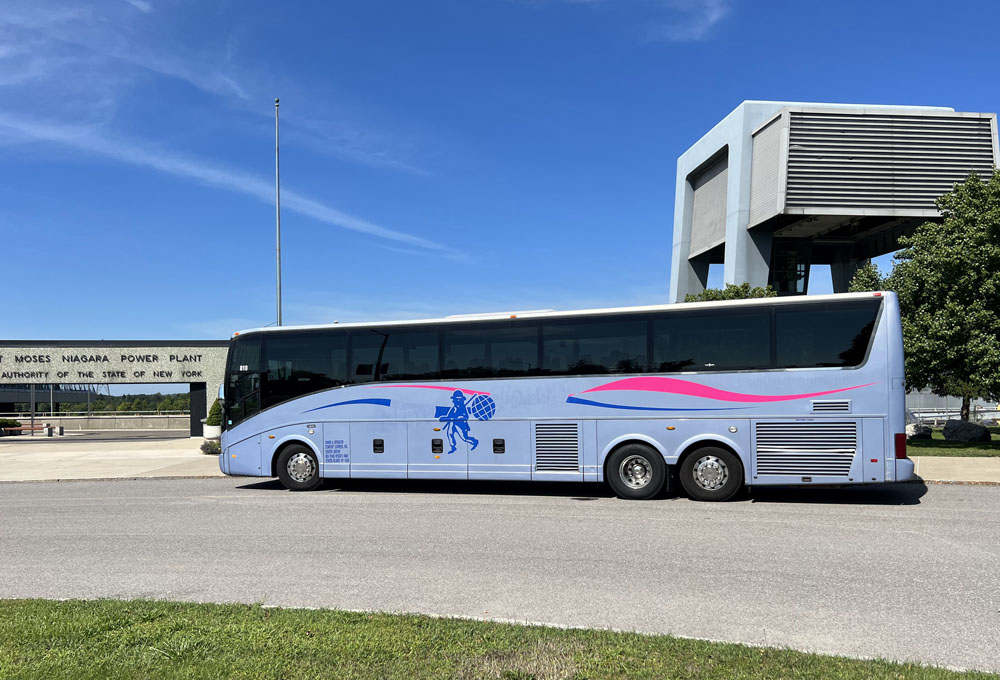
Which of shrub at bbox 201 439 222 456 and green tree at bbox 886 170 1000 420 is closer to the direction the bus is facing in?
the shrub

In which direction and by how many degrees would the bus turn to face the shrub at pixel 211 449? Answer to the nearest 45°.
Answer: approximately 45° to its right

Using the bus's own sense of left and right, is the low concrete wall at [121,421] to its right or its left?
on its right

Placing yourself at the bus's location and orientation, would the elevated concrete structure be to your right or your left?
on your right

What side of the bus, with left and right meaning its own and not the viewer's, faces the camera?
left

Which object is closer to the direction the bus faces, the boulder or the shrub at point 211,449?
the shrub

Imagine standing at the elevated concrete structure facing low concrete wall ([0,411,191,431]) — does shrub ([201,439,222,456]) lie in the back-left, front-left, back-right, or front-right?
front-left
